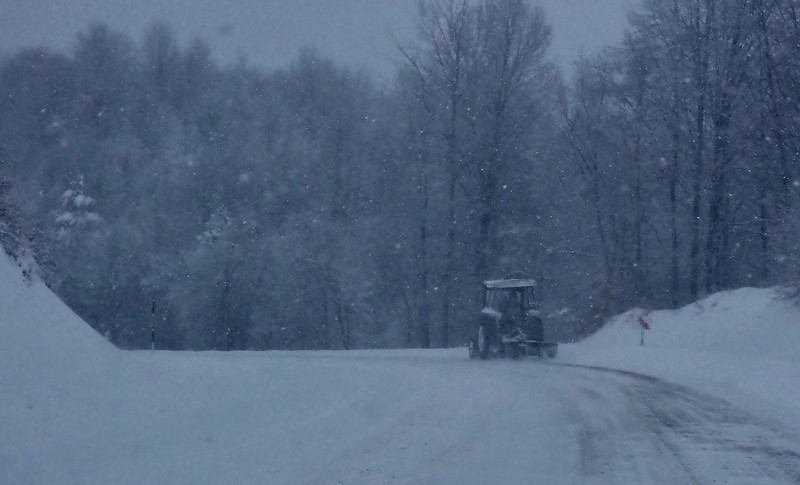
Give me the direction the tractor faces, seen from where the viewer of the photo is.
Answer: facing away from the viewer
